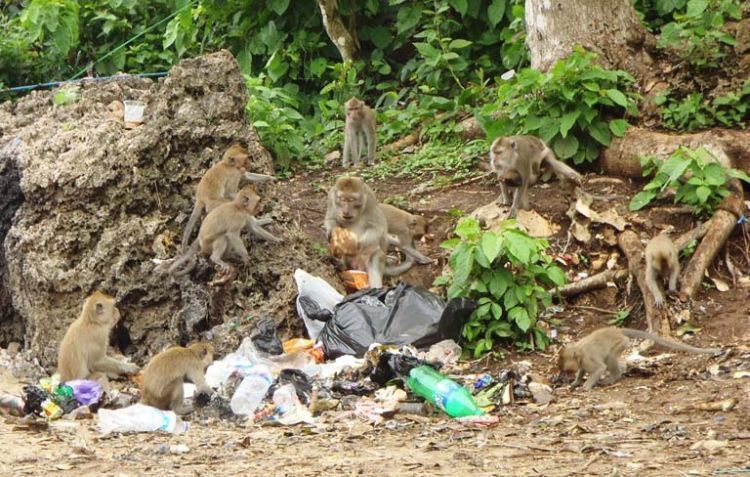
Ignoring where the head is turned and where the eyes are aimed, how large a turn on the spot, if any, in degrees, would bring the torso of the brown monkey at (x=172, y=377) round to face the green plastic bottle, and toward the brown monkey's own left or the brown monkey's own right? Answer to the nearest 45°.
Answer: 0° — it already faces it

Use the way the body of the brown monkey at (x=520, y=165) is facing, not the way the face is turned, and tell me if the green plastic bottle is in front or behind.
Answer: in front

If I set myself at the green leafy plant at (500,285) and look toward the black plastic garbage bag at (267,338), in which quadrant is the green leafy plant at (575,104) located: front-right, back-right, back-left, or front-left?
back-right

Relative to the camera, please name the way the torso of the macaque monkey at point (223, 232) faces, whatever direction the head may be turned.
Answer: to the viewer's right

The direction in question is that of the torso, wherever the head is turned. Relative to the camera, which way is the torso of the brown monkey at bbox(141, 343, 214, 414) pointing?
to the viewer's right

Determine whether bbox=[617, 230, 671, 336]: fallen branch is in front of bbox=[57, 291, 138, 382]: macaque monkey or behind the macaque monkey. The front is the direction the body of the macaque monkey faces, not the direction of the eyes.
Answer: in front

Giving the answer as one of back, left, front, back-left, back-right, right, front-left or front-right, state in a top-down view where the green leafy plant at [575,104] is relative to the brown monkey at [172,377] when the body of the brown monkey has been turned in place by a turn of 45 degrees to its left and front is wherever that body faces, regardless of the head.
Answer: front

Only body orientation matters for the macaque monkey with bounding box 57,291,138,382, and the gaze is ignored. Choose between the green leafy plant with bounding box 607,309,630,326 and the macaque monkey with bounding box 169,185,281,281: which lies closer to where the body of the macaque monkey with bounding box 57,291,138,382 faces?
the green leafy plant

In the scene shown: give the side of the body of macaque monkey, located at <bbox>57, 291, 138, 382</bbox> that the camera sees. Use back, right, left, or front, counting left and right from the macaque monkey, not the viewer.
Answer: right

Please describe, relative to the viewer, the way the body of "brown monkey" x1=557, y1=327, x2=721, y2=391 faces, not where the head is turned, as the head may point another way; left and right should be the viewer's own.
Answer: facing to the left of the viewer

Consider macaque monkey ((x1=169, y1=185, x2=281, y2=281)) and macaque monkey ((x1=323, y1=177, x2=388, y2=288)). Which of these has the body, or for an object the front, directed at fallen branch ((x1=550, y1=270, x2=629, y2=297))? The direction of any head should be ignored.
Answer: macaque monkey ((x1=169, y1=185, x2=281, y2=281))
